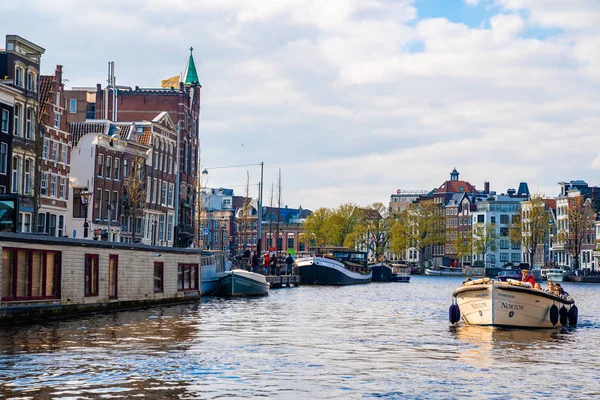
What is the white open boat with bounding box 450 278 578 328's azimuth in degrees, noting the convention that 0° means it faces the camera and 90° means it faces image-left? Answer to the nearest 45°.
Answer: approximately 45°

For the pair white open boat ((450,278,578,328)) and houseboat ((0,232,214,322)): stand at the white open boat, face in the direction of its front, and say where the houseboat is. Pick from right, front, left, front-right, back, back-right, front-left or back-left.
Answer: front-right
